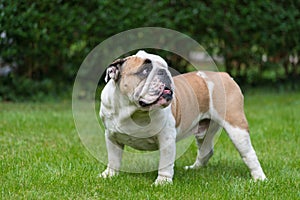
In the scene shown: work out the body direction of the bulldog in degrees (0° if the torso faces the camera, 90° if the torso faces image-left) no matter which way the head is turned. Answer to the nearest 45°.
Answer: approximately 45°
